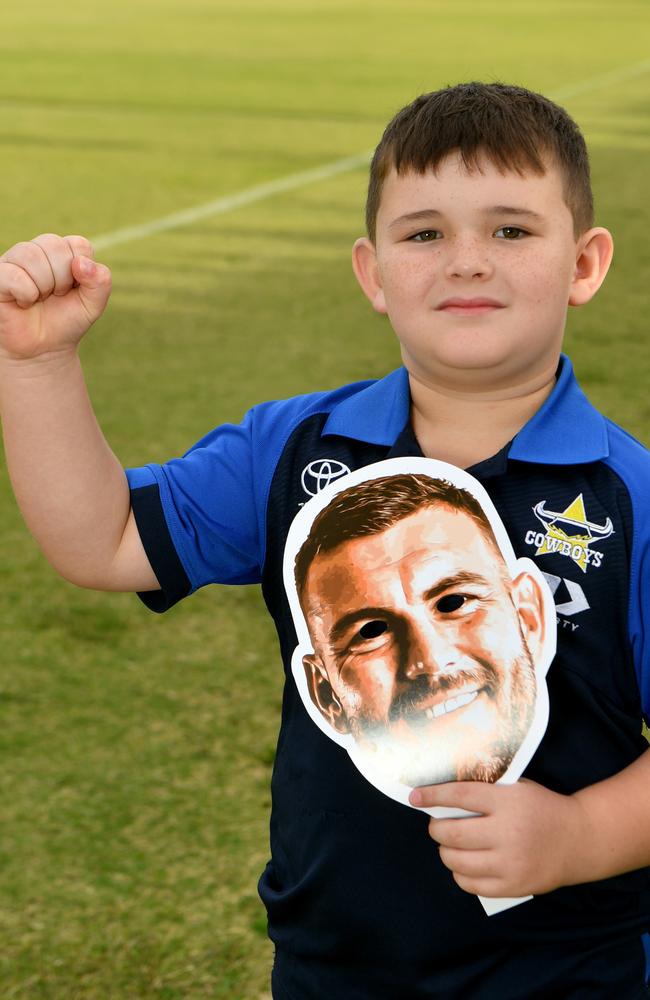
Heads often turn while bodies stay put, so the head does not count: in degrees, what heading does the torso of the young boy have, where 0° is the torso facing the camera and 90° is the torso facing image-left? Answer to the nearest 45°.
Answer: approximately 0°
